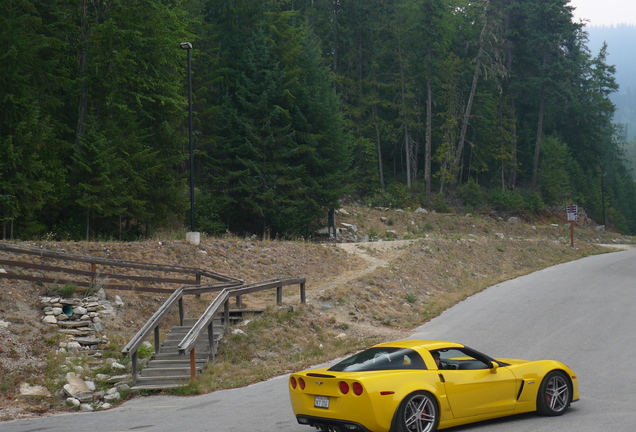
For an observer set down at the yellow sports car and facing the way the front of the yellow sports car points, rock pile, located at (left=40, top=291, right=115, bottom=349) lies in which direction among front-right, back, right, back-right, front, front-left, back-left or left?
left

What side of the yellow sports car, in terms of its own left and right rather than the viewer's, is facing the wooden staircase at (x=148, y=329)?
left

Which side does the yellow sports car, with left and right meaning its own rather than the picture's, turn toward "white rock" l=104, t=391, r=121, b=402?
left

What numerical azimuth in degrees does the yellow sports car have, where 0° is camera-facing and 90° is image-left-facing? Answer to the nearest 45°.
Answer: approximately 225°
